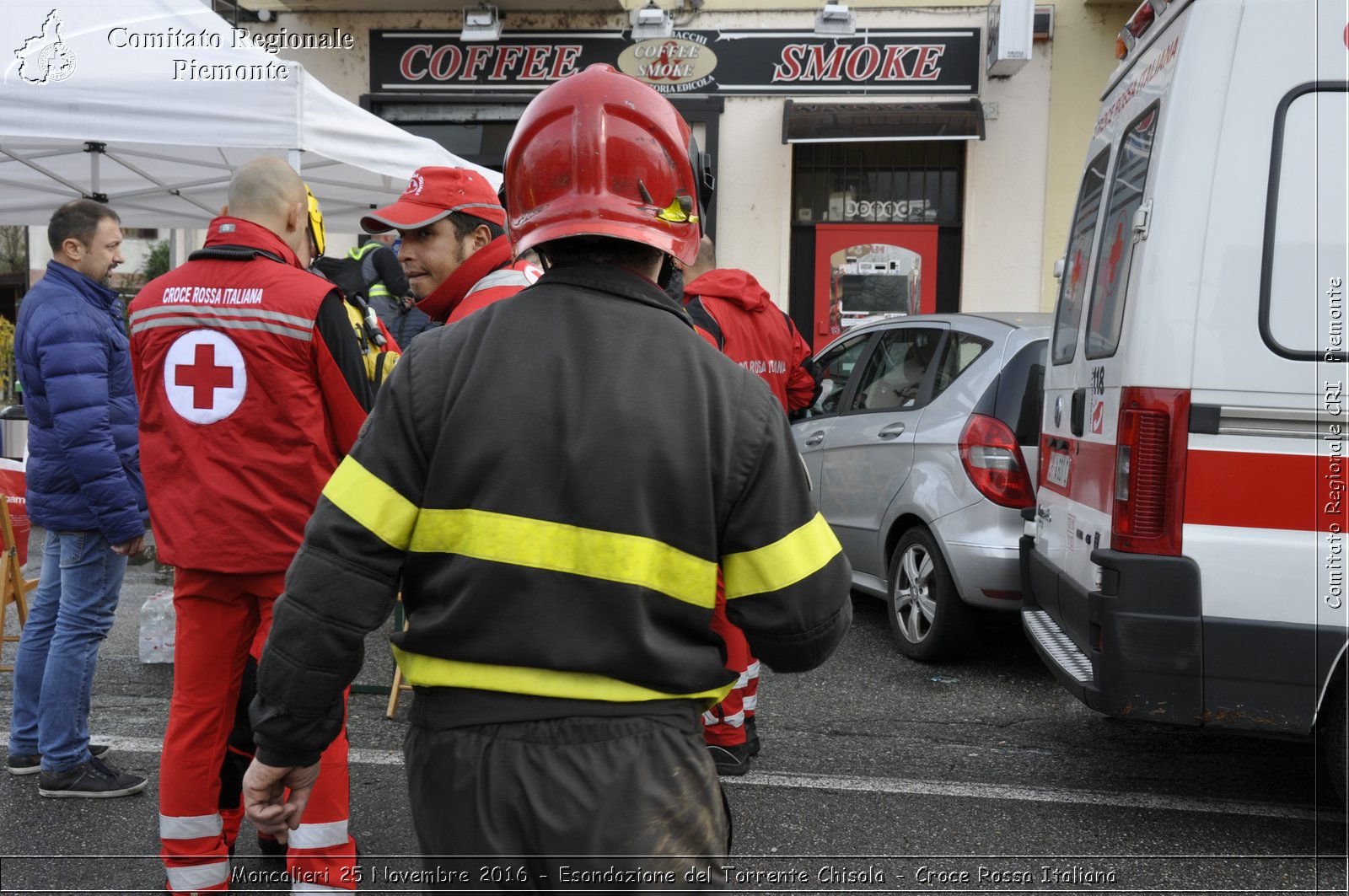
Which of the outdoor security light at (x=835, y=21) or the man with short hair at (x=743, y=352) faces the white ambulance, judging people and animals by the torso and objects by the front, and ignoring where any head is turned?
the outdoor security light

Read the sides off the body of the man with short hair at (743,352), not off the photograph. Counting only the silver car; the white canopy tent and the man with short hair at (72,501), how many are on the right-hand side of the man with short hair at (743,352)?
1

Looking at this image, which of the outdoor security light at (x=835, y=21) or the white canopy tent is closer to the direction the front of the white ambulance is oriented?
the outdoor security light

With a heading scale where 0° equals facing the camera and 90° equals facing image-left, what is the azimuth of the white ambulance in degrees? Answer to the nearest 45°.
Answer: approximately 225°

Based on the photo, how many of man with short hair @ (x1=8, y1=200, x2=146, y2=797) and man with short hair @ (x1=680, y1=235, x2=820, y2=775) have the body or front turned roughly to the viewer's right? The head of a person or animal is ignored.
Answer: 1

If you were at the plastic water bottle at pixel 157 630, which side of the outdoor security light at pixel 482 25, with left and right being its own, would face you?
front

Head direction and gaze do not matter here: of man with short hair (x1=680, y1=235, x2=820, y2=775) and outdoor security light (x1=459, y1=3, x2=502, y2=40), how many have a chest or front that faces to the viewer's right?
0

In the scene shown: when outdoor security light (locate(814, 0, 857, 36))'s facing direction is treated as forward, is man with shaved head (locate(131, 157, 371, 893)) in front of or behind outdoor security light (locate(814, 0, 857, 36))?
in front

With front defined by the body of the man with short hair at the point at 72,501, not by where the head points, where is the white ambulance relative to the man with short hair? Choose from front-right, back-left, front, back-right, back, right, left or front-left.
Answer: front-right

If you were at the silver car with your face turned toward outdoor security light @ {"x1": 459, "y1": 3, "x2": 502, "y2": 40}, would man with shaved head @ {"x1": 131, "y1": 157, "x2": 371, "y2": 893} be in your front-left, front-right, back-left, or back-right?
back-left

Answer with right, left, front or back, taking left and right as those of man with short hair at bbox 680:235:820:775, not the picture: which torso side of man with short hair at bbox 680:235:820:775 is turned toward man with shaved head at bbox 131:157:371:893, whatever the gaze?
left

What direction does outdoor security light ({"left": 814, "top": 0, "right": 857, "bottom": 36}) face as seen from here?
toward the camera

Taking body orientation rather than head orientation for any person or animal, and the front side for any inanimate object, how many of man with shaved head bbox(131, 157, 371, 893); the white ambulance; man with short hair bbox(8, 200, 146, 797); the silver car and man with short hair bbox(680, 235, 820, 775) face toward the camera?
0

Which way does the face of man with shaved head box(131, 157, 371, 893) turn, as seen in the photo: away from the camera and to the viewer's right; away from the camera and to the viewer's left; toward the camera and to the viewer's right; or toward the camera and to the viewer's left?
away from the camera and to the viewer's right

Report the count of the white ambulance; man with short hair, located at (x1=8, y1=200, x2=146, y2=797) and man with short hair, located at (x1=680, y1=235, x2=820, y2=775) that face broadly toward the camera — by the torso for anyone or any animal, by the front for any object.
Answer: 0

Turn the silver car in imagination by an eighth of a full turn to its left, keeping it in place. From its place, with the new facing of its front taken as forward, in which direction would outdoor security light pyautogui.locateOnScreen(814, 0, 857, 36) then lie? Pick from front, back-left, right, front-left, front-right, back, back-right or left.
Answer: right

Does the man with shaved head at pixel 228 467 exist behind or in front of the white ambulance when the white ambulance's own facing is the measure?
behind

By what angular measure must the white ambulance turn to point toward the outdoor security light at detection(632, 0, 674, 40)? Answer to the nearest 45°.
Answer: approximately 90° to its left

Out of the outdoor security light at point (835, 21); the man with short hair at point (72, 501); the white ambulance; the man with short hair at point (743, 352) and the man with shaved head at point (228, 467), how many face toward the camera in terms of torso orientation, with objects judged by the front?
1

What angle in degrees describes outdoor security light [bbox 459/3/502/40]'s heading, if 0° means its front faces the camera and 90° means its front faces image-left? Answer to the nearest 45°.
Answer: approximately 0°

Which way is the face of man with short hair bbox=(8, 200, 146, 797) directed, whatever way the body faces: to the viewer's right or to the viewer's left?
to the viewer's right

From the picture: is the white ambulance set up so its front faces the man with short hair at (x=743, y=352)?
no
